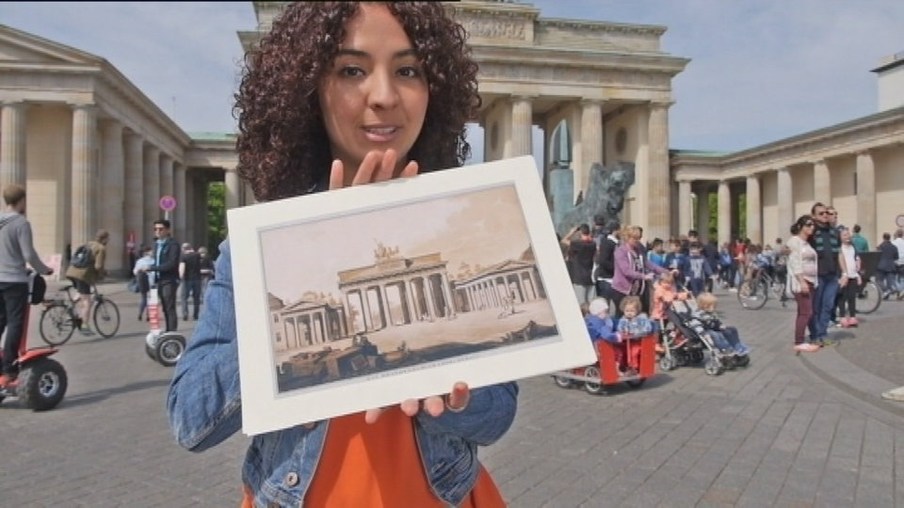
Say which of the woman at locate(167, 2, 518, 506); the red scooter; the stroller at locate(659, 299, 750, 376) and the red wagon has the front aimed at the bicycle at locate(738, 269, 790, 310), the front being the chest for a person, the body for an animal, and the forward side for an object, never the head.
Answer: the red scooter

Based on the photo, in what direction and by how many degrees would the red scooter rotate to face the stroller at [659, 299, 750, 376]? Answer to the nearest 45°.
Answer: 0° — it already faces it

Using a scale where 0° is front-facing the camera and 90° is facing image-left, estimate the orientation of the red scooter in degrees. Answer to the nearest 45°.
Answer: approximately 270°

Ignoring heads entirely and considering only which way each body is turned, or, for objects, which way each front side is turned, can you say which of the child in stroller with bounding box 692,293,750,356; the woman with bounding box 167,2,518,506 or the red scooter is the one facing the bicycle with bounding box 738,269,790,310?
the red scooter

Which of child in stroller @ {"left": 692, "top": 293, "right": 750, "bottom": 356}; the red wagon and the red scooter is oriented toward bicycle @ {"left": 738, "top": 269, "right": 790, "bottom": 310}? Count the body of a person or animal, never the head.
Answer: the red scooter

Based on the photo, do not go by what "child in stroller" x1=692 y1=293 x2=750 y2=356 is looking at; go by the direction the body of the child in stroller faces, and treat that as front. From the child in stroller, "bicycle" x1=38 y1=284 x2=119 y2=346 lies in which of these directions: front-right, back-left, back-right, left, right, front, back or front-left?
back-right

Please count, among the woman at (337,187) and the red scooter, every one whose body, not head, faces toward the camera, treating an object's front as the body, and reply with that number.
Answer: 1

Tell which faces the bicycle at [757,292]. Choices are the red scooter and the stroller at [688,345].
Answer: the red scooter

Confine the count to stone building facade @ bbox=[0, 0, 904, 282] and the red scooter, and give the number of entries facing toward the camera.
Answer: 1
